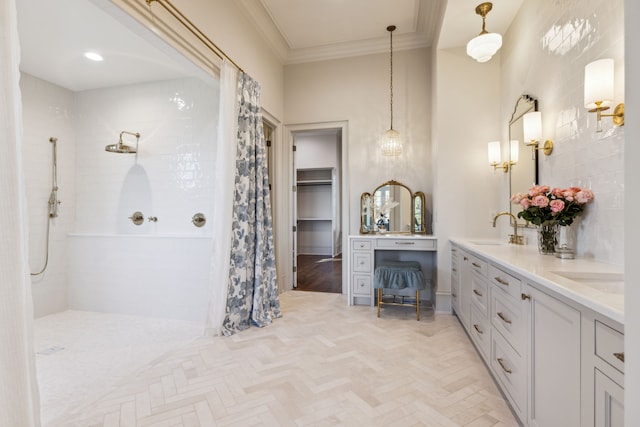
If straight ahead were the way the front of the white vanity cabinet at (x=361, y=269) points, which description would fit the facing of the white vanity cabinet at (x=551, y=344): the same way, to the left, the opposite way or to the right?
to the right

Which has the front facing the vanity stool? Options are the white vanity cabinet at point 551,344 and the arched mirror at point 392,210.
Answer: the arched mirror

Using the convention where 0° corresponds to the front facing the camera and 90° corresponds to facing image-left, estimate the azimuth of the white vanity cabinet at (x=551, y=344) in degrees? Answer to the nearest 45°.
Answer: approximately 45°

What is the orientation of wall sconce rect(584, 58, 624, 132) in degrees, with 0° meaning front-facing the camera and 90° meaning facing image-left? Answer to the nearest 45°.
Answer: approximately 45°

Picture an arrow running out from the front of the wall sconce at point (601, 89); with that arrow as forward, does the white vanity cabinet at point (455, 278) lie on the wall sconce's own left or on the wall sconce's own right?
on the wall sconce's own right

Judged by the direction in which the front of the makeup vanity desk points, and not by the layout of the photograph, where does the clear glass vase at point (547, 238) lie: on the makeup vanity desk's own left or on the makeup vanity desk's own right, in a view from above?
on the makeup vanity desk's own left

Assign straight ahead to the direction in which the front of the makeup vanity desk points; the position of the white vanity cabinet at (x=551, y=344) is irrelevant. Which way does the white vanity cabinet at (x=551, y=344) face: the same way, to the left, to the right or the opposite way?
to the right

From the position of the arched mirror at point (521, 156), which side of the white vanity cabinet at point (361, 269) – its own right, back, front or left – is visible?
left

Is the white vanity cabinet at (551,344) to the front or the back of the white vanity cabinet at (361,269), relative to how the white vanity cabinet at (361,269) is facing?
to the front
